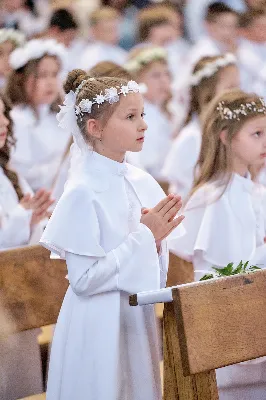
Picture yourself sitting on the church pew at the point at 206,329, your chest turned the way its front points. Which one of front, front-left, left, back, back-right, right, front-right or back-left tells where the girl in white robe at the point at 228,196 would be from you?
back-left

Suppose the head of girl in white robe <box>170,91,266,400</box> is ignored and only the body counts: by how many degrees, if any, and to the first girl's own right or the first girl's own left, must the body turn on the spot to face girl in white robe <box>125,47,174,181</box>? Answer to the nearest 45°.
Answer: approximately 135° to the first girl's own left

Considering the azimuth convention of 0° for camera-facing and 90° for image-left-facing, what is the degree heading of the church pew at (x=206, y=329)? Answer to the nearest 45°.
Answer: approximately 315°

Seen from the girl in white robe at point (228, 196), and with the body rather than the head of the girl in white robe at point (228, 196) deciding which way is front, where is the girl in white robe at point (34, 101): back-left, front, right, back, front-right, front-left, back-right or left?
back

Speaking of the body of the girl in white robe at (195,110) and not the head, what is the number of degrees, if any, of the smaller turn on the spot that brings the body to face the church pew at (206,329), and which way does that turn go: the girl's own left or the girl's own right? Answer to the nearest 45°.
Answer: approximately 90° to the girl's own right

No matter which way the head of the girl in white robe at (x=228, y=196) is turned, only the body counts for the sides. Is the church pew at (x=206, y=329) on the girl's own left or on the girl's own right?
on the girl's own right

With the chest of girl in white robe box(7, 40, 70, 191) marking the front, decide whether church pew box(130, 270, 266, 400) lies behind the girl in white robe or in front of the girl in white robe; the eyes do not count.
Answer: in front

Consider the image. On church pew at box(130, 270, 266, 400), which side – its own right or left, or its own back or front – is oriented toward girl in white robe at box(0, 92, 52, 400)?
back

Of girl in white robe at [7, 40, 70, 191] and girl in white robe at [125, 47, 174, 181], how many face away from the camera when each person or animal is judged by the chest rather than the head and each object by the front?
0

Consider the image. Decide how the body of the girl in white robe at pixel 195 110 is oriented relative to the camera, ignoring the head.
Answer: to the viewer's right

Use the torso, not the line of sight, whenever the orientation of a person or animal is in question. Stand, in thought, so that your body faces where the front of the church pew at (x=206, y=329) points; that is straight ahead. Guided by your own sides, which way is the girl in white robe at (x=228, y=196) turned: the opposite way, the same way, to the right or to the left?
the same way

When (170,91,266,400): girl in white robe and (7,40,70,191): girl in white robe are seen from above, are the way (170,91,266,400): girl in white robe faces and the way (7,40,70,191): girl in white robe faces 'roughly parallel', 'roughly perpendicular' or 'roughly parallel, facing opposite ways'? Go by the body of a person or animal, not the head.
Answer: roughly parallel

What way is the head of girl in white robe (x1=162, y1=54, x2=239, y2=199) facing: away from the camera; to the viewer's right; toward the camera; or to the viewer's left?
to the viewer's right

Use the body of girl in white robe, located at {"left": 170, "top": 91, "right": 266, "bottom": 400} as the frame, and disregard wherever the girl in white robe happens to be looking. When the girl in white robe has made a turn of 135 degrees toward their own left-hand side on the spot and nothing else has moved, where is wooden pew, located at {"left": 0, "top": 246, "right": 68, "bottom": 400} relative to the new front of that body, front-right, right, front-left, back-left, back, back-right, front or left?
back-left

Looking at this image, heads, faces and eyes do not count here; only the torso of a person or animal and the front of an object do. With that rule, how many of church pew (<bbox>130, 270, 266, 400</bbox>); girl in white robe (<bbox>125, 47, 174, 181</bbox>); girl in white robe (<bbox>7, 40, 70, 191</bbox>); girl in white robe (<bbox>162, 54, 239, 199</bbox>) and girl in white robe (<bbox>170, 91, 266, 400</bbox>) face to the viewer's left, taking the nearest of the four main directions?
0

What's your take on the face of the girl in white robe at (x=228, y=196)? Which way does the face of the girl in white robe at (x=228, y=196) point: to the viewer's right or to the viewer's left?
to the viewer's right

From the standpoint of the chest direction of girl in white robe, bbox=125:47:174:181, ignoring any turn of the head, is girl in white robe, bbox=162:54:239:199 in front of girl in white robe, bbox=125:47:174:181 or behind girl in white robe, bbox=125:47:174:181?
in front
